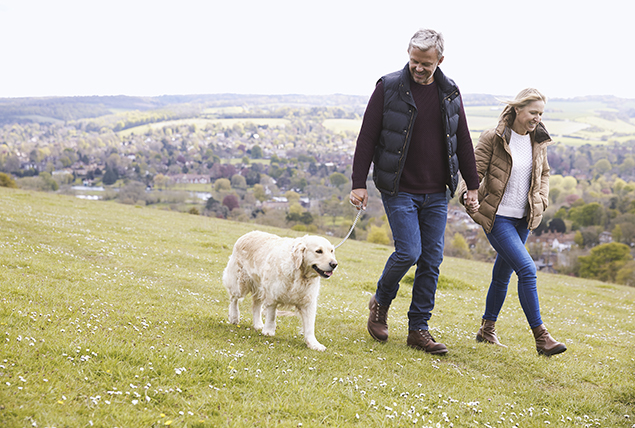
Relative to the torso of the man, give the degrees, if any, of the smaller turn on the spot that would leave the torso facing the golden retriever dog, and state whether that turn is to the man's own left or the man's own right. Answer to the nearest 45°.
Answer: approximately 135° to the man's own right

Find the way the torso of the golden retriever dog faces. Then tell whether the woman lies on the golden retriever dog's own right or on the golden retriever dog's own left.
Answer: on the golden retriever dog's own left

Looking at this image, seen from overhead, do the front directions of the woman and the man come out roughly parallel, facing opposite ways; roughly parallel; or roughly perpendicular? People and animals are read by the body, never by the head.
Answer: roughly parallel

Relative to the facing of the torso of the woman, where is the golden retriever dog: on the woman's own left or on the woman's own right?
on the woman's own right

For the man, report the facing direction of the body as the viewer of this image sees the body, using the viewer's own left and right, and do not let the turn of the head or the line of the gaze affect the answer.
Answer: facing the viewer and to the right of the viewer

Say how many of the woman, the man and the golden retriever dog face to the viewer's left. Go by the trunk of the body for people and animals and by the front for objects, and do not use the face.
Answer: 0
